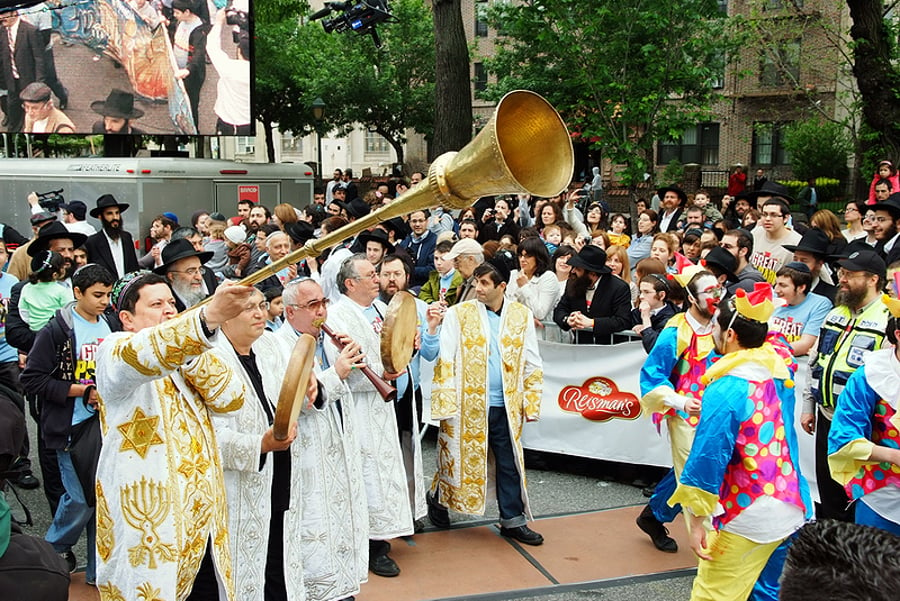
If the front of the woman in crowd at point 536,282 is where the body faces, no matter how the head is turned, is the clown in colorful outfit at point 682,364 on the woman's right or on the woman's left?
on the woman's left

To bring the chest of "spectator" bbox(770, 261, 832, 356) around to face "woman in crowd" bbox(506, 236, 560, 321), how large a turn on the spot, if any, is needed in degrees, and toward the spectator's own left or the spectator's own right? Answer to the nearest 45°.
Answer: approximately 90° to the spectator's own right

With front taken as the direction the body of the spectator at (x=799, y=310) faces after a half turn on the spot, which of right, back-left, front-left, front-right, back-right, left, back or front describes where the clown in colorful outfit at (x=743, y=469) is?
back-right

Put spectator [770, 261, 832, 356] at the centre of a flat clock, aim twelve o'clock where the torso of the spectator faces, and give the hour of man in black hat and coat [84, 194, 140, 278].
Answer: The man in black hat and coat is roughly at 2 o'clock from the spectator.

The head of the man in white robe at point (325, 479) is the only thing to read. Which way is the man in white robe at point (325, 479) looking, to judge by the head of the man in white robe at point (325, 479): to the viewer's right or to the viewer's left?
to the viewer's right

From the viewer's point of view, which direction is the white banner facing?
toward the camera

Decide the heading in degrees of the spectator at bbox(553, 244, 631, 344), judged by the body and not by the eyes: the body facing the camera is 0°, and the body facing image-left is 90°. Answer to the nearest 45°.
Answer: approximately 45°

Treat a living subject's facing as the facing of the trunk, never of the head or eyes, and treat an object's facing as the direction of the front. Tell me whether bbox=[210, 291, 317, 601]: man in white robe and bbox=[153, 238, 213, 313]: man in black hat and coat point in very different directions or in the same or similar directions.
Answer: same or similar directions

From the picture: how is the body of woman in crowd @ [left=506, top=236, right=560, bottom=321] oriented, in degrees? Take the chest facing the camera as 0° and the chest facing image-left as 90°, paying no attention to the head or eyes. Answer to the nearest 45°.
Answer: approximately 45°

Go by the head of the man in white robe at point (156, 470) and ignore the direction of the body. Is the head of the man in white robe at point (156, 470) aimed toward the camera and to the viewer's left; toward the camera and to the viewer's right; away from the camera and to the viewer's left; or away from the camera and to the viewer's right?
toward the camera and to the viewer's right

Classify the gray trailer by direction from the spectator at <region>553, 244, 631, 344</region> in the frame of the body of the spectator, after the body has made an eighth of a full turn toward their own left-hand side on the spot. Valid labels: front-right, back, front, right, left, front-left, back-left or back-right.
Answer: back-right

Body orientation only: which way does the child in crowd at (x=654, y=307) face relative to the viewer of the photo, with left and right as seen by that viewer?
facing the viewer and to the left of the viewer

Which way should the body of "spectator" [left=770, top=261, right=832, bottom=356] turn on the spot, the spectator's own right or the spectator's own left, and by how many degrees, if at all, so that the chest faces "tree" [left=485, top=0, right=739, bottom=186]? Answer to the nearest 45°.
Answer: approximately 135° to the spectator's own right

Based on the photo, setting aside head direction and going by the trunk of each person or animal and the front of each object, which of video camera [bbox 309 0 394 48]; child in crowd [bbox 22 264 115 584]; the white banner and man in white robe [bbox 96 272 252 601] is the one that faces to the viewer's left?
the video camera
